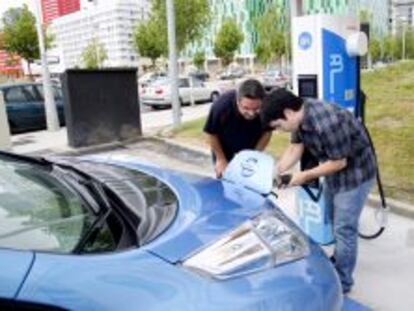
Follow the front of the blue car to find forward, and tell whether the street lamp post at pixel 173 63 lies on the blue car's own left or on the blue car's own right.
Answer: on the blue car's own left

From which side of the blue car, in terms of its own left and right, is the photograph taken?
right

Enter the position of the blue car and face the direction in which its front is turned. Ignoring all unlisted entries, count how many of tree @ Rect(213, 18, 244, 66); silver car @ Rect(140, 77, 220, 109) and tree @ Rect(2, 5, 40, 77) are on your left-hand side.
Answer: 3

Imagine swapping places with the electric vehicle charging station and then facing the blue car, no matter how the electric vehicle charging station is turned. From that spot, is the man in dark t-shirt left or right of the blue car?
right

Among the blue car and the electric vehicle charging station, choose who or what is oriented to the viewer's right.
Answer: the blue car

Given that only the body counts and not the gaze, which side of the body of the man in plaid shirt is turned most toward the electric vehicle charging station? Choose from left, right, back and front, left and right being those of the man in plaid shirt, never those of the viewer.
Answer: right

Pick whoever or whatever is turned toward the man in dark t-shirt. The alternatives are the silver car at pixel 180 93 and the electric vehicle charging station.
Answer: the electric vehicle charging station

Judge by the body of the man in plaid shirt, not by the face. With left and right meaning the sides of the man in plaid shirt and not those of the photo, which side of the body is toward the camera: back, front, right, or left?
left

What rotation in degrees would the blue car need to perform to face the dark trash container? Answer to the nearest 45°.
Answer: approximately 90° to its left
